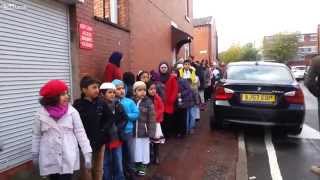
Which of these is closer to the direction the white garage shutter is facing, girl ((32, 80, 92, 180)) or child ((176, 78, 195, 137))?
the girl

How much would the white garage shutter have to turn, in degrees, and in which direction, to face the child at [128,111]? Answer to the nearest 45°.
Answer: approximately 45° to its left

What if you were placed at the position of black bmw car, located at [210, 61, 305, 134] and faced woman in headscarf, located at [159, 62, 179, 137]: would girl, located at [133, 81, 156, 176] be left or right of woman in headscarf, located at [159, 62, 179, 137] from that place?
left

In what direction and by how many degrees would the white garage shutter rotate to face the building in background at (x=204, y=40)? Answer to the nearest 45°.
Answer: approximately 90° to its left

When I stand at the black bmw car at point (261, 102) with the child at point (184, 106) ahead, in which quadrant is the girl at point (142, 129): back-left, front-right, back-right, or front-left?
front-left

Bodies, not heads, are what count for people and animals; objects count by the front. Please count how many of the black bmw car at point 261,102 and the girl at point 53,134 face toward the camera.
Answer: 1

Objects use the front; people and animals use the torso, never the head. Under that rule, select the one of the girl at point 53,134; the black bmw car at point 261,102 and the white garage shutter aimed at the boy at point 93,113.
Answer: the white garage shutter

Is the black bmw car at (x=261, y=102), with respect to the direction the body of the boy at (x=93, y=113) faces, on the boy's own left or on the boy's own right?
on the boy's own left

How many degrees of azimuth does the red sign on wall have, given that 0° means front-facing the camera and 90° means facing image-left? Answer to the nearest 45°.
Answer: approximately 315°

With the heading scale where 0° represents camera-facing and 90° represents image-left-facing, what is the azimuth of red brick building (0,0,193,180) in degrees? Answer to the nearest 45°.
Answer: approximately 315°

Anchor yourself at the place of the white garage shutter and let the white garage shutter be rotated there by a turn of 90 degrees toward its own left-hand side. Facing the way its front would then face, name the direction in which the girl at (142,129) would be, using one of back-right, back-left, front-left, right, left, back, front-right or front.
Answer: front-right

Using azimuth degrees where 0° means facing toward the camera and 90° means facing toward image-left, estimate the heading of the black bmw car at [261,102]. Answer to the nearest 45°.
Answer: approximately 180°

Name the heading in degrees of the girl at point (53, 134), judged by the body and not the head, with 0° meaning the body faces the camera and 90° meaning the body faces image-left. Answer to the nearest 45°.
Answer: approximately 0°

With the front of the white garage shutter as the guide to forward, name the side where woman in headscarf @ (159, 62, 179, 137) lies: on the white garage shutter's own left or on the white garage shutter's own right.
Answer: on the white garage shutter's own left

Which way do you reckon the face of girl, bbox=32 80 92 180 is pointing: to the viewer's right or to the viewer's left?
to the viewer's right
